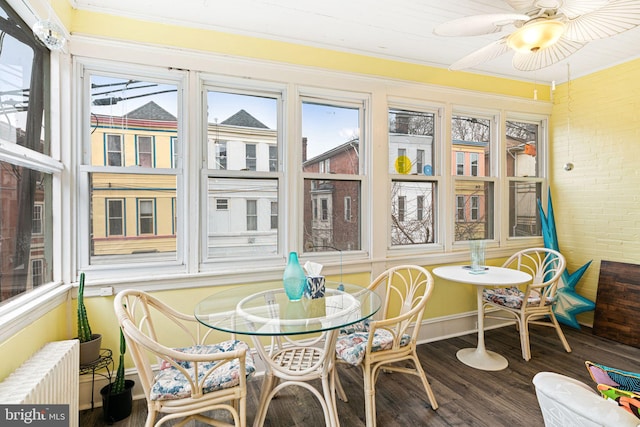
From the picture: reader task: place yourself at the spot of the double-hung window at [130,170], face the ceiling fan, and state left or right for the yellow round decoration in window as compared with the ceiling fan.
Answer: left

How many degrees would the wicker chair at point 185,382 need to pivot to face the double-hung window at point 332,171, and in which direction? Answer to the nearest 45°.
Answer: approximately 45° to its left

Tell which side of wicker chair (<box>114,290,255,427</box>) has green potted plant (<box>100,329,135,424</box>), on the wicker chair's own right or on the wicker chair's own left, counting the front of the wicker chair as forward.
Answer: on the wicker chair's own left

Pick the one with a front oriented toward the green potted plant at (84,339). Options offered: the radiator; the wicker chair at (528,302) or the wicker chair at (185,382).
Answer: the wicker chair at (528,302)

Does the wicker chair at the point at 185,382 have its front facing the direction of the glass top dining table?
yes

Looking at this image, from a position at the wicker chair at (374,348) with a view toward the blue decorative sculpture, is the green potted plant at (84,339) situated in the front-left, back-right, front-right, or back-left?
back-left

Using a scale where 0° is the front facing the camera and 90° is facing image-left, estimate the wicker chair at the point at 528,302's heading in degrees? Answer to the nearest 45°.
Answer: approximately 45°

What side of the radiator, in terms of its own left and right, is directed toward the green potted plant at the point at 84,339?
left

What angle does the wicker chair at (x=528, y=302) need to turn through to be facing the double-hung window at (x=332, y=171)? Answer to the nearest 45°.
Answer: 0° — it already faces it

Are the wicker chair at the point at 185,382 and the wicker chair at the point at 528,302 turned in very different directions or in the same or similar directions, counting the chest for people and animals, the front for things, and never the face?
very different directions
